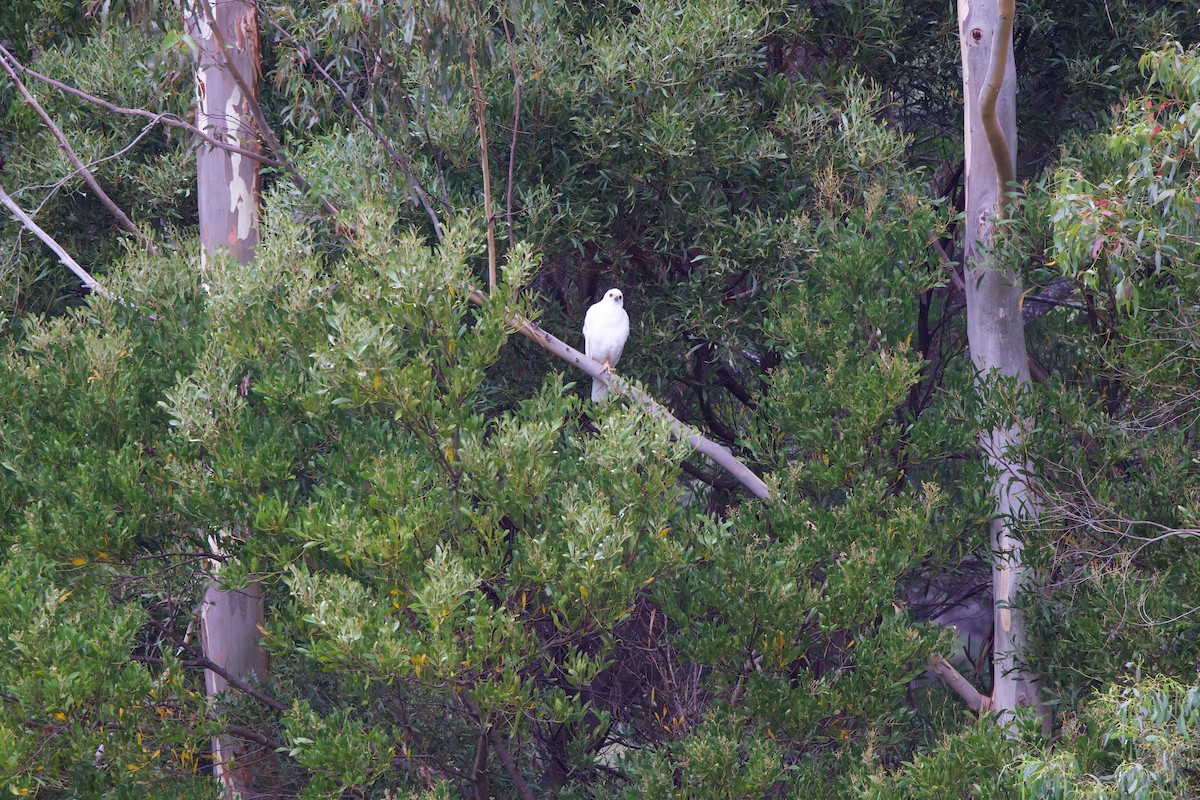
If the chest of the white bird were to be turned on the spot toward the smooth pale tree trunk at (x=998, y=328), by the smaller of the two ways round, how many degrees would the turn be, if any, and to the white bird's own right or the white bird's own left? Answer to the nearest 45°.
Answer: approximately 45° to the white bird's own left

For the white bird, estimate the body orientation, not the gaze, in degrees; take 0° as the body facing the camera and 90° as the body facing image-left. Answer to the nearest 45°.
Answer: approximately 315°
